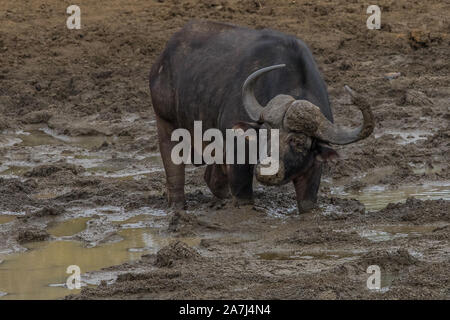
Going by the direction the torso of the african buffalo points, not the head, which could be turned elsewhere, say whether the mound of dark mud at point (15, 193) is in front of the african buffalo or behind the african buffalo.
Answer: behind

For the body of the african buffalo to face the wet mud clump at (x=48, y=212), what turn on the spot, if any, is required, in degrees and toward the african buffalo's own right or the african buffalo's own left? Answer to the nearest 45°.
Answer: approximately 135° to the african buffalo's own right

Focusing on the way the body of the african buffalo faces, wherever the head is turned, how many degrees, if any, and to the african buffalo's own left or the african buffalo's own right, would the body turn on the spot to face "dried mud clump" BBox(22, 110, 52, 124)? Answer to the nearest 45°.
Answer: approximately 180°

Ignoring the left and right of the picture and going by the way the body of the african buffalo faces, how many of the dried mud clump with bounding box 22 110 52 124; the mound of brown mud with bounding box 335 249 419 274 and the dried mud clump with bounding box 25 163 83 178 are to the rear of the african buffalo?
2

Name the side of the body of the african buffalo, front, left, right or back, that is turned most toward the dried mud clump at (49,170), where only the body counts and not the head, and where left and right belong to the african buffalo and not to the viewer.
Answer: back

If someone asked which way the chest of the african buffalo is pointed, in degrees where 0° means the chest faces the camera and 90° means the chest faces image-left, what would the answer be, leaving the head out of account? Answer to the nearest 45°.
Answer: approximately 315°
